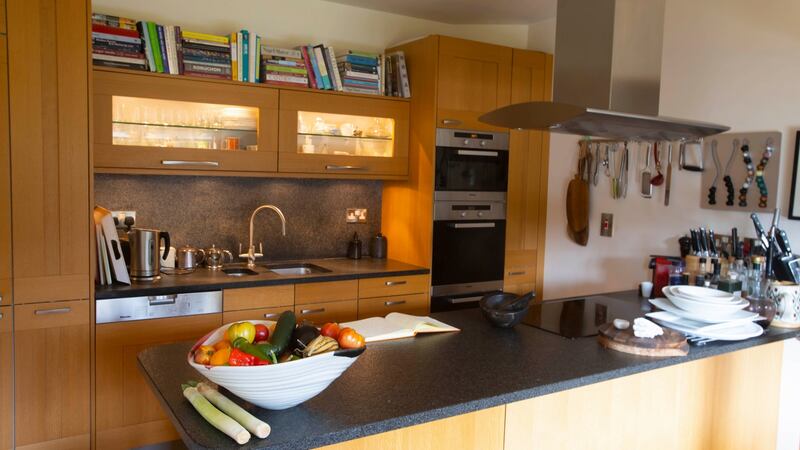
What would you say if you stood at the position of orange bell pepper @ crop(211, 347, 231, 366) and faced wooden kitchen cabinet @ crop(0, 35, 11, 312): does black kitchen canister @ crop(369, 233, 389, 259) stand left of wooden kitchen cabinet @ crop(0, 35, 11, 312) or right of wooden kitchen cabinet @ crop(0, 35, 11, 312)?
right

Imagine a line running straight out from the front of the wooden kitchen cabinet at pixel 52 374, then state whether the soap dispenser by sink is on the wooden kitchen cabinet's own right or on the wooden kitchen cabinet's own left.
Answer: on the wooden kitchen cabinet's own left

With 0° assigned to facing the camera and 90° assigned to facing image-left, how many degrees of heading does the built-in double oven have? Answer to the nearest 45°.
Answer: approximately 315°

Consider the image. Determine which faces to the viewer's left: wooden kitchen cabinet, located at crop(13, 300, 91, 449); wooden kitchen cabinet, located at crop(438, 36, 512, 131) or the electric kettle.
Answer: the electric kettle

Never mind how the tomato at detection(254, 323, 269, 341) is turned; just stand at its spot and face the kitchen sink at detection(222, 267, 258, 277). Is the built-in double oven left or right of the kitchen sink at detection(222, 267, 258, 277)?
right

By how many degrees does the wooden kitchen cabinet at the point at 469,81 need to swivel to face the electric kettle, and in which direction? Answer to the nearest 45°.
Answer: approximately 90° to its right

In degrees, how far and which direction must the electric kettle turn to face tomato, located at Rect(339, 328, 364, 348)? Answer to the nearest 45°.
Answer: approximately 90° to its left

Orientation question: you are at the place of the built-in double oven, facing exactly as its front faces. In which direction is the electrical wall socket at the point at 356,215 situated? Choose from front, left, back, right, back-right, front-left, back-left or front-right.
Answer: back-right

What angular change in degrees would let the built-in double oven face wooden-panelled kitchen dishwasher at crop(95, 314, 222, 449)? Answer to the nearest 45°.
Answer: approximately 90° to its right

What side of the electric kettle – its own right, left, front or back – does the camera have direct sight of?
left
